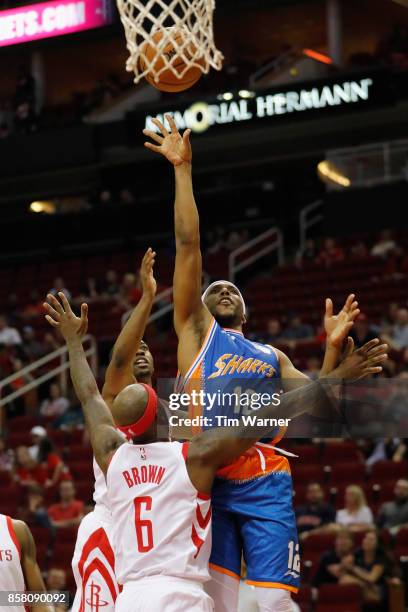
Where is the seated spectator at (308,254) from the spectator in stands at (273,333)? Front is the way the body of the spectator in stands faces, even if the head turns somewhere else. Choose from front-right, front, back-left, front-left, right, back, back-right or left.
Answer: back

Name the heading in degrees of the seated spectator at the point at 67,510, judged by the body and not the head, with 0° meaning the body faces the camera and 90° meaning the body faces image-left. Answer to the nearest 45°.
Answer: approximately 0°

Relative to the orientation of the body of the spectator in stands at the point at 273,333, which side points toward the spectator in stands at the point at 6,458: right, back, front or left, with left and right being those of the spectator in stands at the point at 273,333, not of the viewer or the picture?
right

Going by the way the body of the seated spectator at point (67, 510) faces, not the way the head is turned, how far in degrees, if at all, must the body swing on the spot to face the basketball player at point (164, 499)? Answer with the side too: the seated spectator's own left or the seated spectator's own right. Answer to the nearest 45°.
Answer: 0° — they already face them

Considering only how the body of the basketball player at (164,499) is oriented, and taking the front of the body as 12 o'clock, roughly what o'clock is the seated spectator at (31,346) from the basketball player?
The seated spectator is roughly at 10 o'clock from the basketball player.

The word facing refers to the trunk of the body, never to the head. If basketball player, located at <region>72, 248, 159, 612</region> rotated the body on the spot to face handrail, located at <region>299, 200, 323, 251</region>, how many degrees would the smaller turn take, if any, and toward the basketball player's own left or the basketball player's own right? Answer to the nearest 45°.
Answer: approximately 135° to the basketball player's own left

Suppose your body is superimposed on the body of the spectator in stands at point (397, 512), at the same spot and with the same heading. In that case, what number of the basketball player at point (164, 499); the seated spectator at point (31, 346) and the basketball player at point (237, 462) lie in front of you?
2

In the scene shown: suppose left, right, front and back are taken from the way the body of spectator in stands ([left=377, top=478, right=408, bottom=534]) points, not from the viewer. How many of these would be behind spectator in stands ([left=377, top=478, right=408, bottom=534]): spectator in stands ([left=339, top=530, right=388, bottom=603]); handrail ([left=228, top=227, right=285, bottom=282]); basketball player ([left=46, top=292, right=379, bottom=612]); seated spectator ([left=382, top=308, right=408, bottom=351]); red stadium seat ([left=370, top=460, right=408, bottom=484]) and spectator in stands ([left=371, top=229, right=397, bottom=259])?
4

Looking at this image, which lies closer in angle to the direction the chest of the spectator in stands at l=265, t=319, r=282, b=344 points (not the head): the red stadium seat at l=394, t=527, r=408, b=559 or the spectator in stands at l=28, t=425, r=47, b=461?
the red stadium seat

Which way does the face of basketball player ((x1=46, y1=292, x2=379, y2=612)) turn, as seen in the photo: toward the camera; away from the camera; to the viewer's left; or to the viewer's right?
away from the camera
